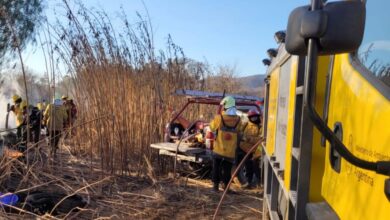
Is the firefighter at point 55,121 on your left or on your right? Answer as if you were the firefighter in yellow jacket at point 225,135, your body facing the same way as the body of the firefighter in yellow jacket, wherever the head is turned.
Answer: on your left

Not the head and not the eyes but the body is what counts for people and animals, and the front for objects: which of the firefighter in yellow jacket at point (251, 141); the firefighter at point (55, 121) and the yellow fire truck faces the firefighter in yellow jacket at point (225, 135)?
the firefighter in yellow jacket at point (251, 141)

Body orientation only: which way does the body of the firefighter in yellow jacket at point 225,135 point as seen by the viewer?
away from the camera

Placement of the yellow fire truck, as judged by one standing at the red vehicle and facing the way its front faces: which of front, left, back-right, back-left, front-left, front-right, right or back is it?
back-right

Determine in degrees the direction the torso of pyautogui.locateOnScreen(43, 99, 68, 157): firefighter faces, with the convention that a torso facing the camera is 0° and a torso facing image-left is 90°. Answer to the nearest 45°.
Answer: approximately 180°

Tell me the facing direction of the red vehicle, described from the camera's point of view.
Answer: facing away from the viewer and to the right of the viewer

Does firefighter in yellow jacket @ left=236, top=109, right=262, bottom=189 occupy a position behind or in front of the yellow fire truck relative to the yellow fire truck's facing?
behind

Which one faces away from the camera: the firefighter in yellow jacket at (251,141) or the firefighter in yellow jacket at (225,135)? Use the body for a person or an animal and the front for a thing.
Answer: the firefighter in yellow jacket at (225,135)

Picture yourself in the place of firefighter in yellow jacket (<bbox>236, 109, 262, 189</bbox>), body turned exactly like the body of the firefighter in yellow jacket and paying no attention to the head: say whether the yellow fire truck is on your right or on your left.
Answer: on your left

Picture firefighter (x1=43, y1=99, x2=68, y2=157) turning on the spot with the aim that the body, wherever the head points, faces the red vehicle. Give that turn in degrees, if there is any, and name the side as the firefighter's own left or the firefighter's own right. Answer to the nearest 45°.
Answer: approximately 90° to the firefighter's own right

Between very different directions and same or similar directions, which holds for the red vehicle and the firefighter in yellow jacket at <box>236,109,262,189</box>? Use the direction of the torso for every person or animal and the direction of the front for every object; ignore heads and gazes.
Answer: very different directions

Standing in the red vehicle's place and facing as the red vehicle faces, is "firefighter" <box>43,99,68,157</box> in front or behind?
behind

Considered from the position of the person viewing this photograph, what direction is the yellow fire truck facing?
facing the viewer and to the right of the viewer

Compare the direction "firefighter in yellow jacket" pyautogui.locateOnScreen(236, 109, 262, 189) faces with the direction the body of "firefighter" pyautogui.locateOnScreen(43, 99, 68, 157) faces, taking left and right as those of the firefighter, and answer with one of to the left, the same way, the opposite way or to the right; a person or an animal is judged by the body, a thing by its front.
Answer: to the left

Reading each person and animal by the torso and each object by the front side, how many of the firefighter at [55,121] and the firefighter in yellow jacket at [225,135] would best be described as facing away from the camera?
2

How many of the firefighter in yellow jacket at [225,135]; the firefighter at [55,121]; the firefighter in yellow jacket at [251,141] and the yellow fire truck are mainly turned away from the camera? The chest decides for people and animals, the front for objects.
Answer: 2

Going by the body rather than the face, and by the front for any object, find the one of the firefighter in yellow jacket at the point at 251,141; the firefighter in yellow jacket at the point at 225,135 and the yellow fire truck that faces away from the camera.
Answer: the firefighter in yellow jacket at the point at 225,135
